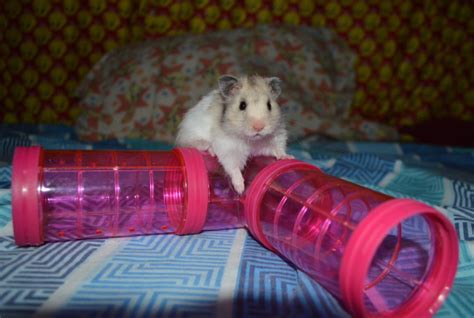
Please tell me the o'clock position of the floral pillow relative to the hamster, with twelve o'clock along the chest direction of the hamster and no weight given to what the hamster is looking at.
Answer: The floral pillow is roughly at 7 o'clock from the hamster.

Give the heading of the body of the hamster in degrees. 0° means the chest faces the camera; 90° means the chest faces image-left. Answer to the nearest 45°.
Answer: approximately 315°
